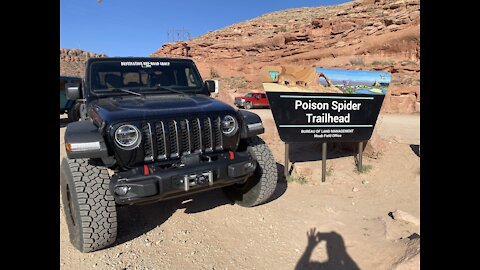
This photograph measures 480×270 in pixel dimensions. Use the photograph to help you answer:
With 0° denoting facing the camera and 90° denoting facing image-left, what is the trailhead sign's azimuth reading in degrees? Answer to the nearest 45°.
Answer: approximately 0°

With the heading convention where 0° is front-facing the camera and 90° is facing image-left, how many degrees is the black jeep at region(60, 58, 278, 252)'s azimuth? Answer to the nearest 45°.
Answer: approximately 315°
